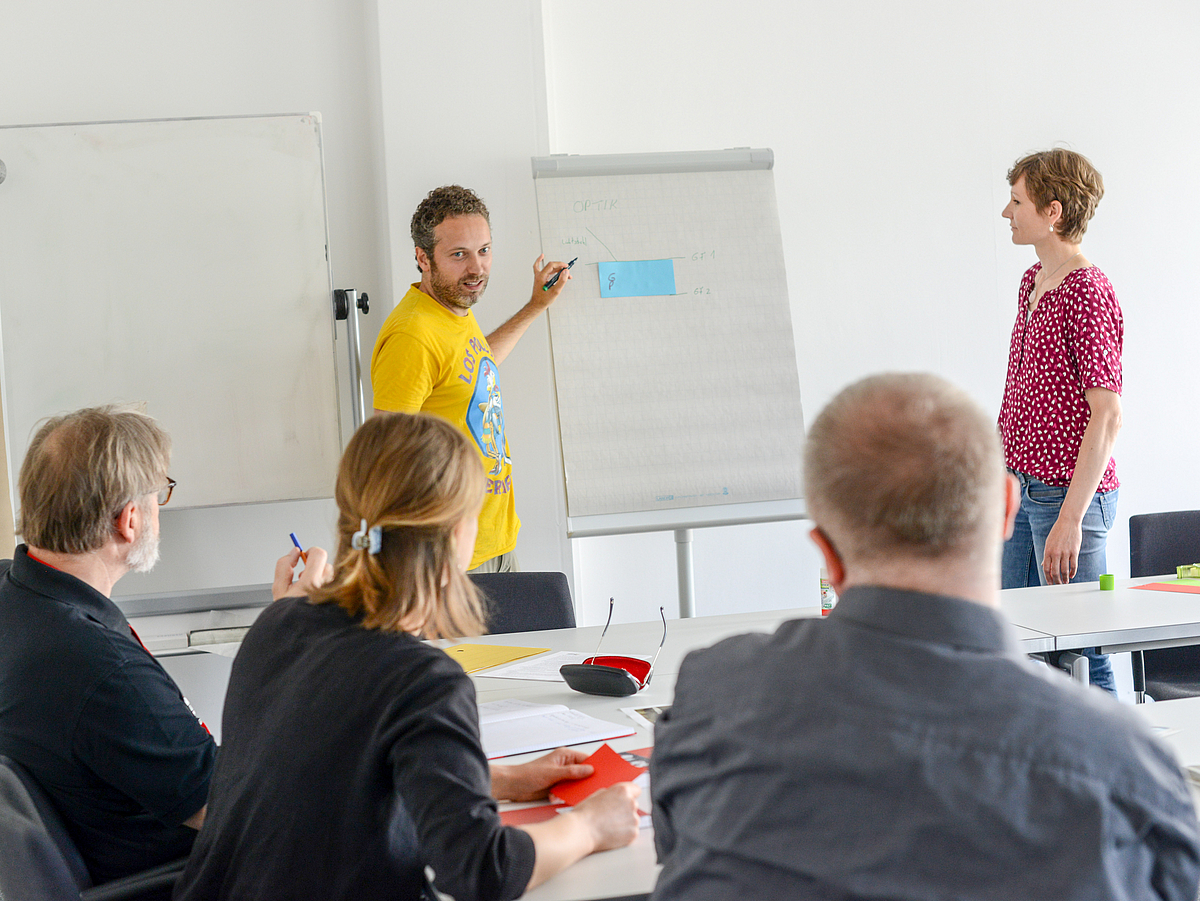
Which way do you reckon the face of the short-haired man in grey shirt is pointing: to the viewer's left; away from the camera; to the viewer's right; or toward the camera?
away from the camera

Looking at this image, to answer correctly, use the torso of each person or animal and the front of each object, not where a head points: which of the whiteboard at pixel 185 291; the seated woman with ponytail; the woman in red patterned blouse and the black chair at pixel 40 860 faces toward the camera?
the whiteboard

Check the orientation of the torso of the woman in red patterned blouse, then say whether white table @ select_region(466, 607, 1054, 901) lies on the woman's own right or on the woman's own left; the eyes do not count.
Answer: on the woman's own left

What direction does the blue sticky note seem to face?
toward the camera

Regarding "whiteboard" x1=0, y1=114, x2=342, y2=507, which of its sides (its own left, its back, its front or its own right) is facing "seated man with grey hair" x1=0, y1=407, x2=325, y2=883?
front

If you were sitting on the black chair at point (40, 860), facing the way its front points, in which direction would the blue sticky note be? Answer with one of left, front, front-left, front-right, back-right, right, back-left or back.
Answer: front

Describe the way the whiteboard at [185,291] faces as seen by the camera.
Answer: facing the viewer

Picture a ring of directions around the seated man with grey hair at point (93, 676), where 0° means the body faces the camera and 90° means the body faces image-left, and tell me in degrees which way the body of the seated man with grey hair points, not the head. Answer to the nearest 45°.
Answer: approximately 225°

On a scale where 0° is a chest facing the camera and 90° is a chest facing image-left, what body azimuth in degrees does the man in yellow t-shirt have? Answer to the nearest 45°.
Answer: approximately 315°

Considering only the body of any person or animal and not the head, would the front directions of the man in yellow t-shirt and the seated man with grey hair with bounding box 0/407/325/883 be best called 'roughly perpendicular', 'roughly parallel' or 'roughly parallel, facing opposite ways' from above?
roughly perpendicular

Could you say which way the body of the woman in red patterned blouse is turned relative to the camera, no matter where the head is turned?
to the viewer's left

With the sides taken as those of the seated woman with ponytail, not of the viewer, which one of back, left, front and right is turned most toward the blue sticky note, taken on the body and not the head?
front

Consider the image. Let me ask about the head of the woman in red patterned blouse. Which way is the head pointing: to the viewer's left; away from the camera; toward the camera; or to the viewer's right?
to the viewer's left

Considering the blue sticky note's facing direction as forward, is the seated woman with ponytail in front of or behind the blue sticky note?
in front
